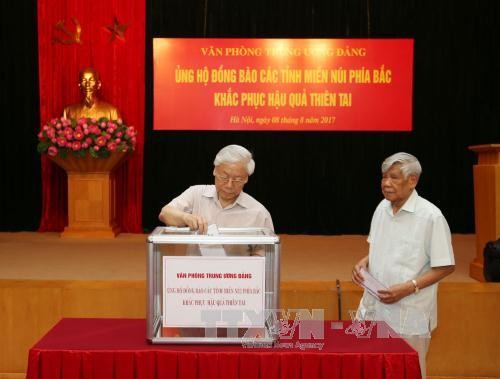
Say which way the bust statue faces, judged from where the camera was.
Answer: facing the viewer

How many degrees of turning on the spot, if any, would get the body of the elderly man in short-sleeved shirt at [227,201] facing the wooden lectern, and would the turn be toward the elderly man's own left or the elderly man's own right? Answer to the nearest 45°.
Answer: approximately 135° to the elderly man's own left

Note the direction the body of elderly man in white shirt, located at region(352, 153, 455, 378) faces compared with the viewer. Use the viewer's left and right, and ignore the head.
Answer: facing the viewer and to the left of the viewer

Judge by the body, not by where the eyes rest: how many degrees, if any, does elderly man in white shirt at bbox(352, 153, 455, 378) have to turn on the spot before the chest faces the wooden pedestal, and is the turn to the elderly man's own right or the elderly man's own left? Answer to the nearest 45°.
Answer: approximately 90° to the elderly man's own right

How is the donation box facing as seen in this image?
toward the camera

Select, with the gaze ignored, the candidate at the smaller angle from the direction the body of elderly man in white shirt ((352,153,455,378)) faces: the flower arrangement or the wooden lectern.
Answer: the flower arrangement

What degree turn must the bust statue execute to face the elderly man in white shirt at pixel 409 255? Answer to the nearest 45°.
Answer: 0° — it already faces them

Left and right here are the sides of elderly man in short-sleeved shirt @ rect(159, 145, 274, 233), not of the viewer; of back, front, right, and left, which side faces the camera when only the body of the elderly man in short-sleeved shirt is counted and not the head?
front

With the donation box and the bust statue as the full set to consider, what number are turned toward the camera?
2

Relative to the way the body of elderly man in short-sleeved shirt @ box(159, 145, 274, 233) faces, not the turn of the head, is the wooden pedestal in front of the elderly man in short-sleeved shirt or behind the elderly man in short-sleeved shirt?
behind

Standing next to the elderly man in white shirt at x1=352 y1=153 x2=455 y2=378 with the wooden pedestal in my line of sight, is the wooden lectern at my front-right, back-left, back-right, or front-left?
front-right

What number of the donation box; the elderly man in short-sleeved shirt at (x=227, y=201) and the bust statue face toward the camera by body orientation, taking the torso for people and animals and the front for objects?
3
